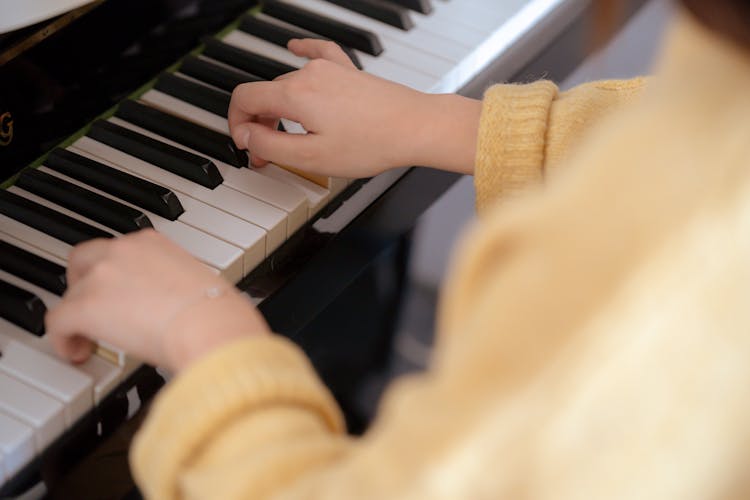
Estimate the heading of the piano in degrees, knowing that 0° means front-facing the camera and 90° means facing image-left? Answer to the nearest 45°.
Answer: approximately 315°
